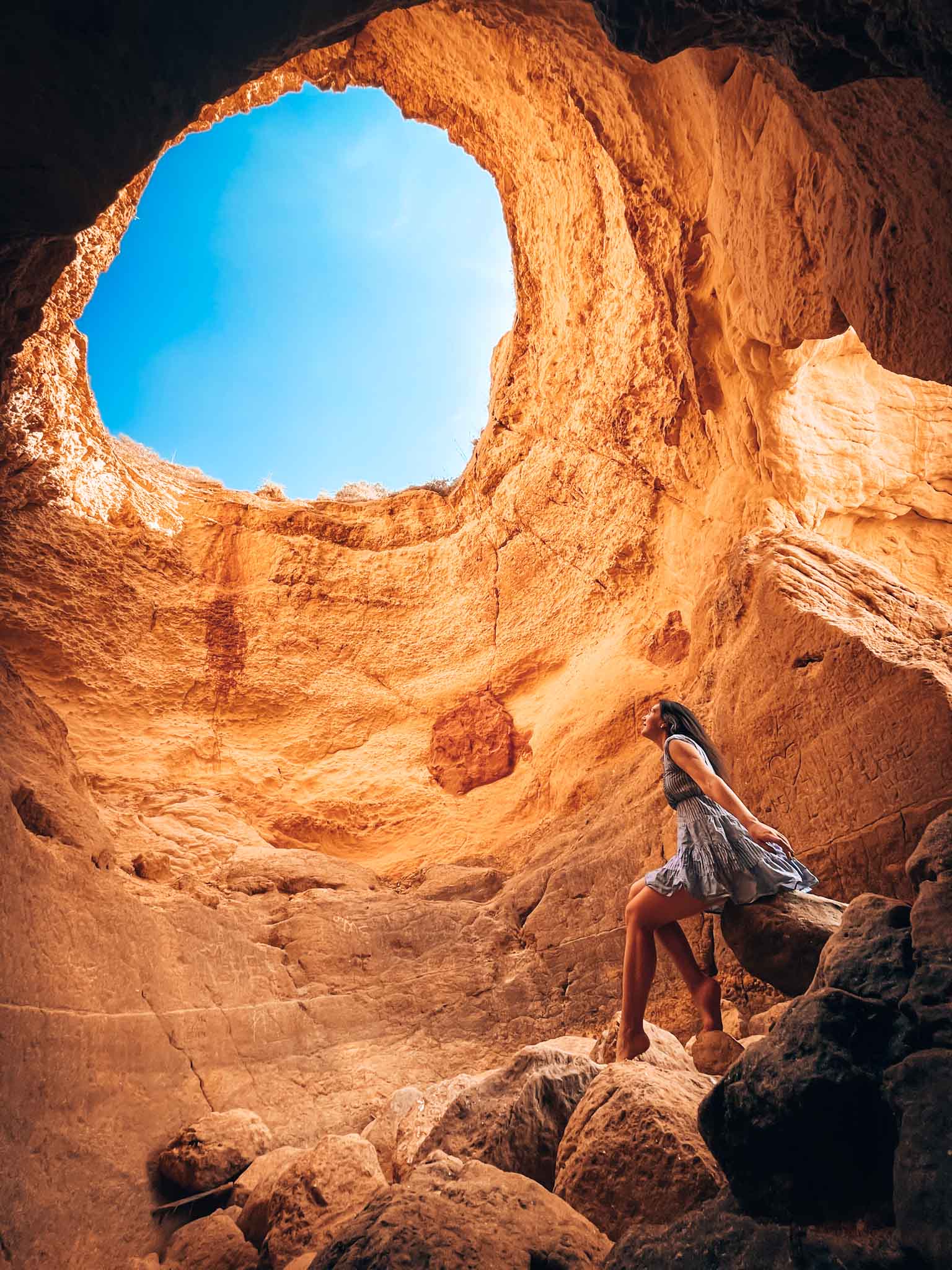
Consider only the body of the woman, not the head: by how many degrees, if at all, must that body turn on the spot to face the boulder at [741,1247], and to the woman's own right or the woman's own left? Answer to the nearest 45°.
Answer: approximately 90° to the woman's own left

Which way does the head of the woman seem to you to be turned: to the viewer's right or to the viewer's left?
to the viewer's left

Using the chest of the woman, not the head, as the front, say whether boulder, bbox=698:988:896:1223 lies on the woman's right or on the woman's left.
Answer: on the woman's left

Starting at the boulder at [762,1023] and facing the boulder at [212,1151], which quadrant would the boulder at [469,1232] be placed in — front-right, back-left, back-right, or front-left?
front-left

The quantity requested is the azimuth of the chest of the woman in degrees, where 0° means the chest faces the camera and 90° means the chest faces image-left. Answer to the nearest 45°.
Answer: approximately 90°

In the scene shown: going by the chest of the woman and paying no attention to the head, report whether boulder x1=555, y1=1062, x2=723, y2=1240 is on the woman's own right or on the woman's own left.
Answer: on the woman's own left
